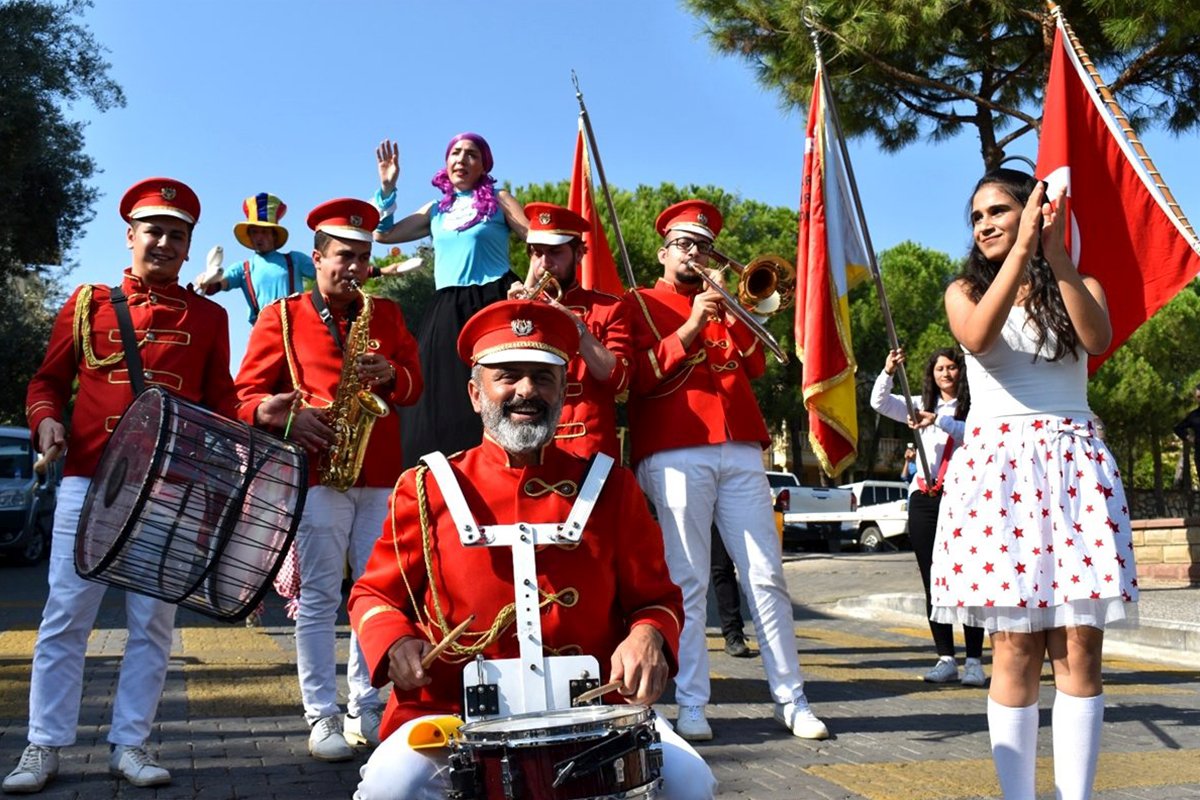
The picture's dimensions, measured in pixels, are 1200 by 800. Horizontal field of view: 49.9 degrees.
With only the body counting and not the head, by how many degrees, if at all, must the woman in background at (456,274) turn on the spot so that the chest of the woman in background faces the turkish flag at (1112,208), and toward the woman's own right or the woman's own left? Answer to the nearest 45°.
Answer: approximately 45° to the woman's own left

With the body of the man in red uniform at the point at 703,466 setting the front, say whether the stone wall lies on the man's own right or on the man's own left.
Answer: on the man's own left

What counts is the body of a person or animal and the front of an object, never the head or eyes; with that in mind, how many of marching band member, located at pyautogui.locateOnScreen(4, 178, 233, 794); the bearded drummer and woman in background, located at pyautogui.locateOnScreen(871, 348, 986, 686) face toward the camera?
3

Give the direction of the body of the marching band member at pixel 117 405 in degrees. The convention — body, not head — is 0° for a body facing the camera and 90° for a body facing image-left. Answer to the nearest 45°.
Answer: approximately 0°

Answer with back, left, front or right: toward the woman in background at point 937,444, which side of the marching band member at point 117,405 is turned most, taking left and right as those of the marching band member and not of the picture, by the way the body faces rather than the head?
left

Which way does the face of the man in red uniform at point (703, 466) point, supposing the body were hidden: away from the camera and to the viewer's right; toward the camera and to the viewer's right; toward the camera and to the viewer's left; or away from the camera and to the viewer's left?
toward the camera and to the viewer's right

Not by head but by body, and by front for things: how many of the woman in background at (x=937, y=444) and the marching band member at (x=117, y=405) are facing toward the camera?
2

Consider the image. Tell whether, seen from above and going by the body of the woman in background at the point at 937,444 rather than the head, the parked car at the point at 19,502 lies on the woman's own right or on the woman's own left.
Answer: on the woman's own right

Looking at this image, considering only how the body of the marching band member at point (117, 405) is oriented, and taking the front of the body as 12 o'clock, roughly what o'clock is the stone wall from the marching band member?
The stone wall is roughly at 8 o'clock from the marching band member.

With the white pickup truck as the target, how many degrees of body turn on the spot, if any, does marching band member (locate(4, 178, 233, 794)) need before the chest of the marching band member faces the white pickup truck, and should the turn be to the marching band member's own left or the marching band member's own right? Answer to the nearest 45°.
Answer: approximately 135° to the marching band member's own left
